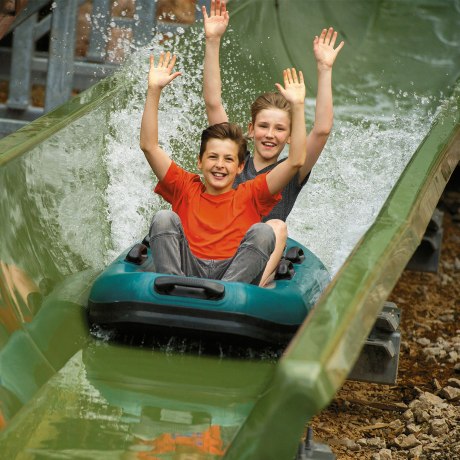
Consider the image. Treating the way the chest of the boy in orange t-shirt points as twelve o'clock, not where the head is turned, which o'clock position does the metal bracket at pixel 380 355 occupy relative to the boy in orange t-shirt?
The metal bracket is roughly at 9 o'clock from the boy in orange t-shirt.

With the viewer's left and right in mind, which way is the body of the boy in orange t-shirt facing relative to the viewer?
facing the viewer

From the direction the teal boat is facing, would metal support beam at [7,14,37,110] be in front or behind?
behind

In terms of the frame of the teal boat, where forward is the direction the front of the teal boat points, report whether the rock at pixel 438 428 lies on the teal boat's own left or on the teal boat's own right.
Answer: on the teal boat's own left

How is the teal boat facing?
toward the camera

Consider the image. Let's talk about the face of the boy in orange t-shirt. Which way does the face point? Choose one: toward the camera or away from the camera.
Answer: toward the camera

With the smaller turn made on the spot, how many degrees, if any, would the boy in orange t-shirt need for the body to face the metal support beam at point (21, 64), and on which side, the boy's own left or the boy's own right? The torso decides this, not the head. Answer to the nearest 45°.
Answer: approximately 135° to the boy's own right

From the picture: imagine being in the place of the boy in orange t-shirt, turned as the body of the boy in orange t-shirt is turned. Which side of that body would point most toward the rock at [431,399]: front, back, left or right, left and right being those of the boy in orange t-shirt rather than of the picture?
left
